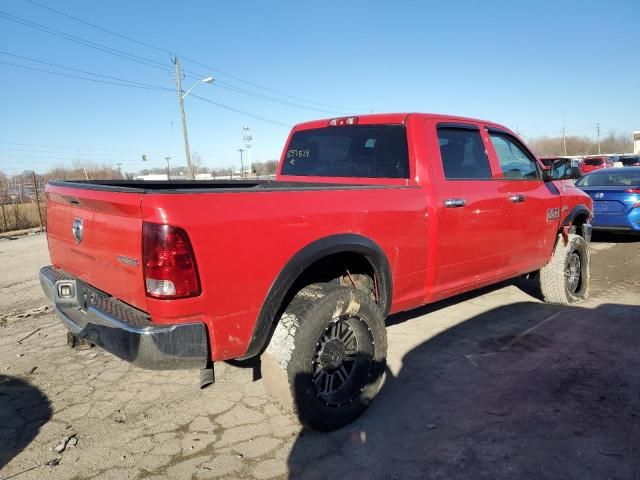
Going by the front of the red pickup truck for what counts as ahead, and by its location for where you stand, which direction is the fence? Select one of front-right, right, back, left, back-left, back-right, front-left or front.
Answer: left

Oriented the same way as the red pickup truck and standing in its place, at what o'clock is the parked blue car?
The parked blue car is roughly at 12 o'clock from the red pickup truck.

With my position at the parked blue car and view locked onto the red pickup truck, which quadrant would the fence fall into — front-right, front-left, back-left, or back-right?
front-right

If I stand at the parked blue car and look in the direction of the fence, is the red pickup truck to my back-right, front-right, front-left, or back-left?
front-left

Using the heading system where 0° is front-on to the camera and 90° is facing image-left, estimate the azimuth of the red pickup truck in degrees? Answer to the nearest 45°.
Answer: approximately 225°

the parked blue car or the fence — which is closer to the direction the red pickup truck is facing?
the parked blue car
